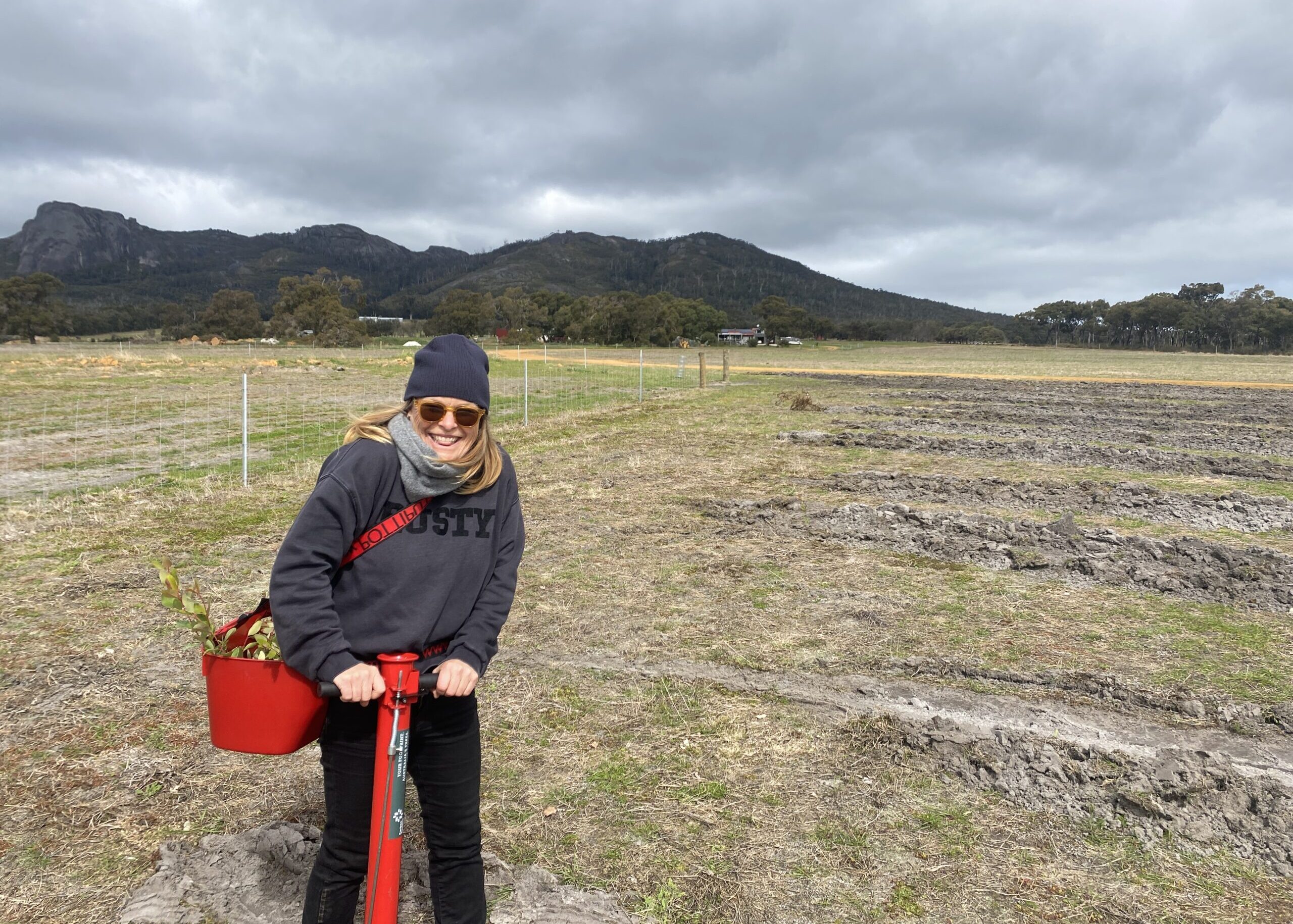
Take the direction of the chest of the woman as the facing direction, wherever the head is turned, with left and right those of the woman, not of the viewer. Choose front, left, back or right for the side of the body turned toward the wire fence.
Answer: back

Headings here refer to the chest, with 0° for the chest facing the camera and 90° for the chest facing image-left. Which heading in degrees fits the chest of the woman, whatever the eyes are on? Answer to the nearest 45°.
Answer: approximately 0°
